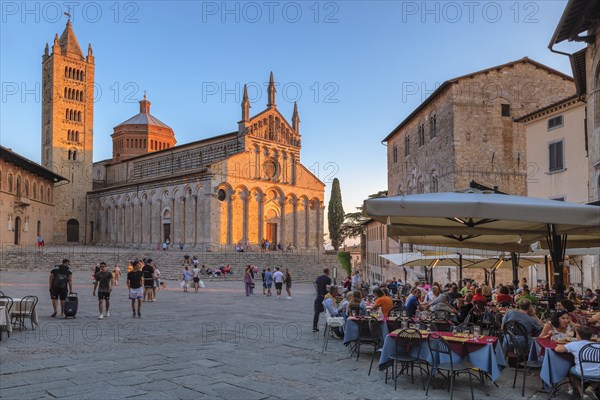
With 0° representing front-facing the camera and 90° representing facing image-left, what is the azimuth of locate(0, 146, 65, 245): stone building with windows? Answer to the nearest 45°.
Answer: approximately 315°

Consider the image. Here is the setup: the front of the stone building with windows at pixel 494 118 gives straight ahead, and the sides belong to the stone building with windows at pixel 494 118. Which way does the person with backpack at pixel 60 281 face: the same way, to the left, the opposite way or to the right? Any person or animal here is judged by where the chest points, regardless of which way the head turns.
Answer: to the right

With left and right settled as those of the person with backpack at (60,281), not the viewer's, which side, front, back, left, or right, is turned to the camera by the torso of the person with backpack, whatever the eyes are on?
back

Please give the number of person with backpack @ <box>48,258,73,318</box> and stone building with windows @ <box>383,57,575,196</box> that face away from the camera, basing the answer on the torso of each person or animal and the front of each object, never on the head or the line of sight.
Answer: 1

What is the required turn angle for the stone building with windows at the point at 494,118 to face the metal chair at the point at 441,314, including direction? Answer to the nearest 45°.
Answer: approximately 45° to its left

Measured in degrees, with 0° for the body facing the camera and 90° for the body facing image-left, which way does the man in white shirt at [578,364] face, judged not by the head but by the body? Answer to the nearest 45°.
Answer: approximately 135°

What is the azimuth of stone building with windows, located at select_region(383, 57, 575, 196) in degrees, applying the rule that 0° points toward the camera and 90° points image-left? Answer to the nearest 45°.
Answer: approximately 45°
